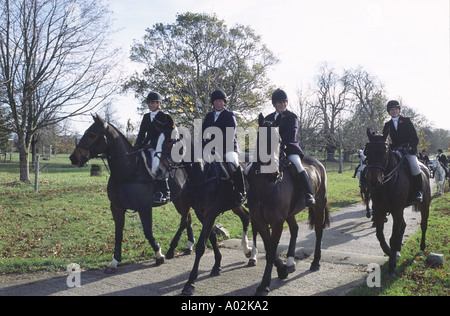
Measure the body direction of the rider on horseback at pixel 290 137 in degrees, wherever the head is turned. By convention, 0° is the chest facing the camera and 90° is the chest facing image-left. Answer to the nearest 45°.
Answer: approximately 45°

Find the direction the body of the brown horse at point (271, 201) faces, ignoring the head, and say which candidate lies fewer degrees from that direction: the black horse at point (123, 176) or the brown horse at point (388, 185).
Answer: the black horse

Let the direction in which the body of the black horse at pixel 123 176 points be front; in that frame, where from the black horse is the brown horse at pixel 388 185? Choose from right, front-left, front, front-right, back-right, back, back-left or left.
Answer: back-left

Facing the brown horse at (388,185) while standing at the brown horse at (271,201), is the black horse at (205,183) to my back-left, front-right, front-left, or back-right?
back-left

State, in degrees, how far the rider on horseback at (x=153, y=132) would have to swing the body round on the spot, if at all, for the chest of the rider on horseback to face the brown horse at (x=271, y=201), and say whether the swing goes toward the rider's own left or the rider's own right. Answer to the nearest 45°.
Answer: approximately 90° to the rider's own left

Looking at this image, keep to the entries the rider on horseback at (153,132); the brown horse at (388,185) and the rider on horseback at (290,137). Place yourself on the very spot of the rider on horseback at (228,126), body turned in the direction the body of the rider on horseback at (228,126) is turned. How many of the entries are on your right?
1

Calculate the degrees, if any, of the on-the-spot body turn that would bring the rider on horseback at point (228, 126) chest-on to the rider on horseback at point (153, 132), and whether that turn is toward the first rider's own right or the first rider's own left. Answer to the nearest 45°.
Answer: approximately 90° to the first rider's own right

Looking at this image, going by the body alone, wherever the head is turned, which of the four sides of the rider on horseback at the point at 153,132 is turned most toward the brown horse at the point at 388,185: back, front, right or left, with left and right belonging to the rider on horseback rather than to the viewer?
left
